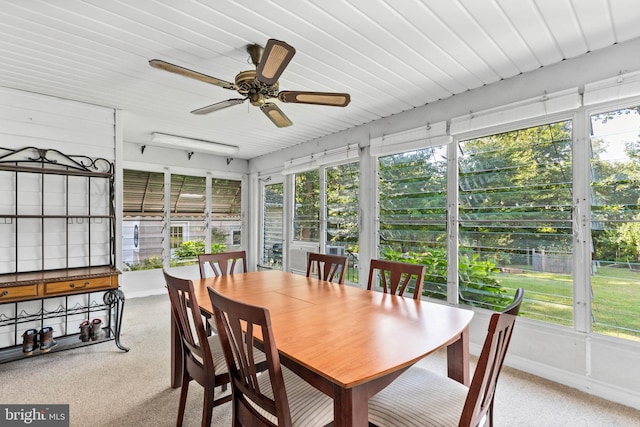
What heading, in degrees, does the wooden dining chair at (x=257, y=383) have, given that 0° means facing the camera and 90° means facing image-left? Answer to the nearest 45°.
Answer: approximately 225°

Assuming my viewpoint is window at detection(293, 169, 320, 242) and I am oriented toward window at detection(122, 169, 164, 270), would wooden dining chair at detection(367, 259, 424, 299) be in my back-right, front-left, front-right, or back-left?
back-left

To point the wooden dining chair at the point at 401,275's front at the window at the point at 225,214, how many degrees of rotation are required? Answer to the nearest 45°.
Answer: approximately 90° to its right

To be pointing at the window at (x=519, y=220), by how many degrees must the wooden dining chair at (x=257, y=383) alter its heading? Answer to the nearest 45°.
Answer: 0° — it already faces it

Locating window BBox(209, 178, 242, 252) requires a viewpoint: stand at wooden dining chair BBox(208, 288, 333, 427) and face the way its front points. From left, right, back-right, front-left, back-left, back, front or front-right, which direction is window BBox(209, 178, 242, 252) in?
front-left

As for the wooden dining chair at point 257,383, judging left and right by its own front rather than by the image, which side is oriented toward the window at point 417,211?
front

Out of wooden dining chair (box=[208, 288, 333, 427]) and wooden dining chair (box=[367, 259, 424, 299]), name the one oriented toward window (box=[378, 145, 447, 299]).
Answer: wooden dining chair (box=[208, 288, 333, 427])

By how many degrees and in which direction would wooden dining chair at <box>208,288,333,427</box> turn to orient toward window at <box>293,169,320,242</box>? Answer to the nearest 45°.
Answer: approximately 45° to its left

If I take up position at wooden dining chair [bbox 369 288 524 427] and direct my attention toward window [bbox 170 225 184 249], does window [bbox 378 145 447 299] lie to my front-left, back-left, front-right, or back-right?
front-right

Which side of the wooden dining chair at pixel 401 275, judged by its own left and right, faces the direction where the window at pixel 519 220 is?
back

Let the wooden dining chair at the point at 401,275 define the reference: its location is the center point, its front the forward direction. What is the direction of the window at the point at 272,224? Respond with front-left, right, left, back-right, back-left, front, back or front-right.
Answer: right

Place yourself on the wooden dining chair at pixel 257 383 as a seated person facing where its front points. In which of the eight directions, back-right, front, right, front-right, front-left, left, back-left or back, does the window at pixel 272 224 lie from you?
front-left

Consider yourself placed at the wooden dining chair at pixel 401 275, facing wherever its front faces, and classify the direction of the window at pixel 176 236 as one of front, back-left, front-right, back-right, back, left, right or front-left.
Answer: right

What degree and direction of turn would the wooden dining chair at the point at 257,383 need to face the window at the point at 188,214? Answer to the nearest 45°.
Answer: approximately 45° to its left

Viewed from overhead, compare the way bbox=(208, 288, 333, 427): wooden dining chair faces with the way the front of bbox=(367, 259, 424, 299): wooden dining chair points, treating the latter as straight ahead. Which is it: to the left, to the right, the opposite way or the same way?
the opposite way
